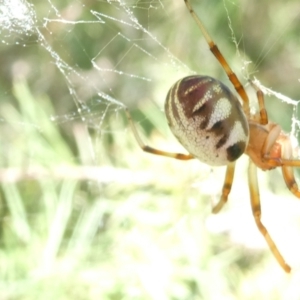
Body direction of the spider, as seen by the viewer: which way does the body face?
to the viewer's right
